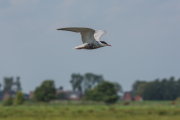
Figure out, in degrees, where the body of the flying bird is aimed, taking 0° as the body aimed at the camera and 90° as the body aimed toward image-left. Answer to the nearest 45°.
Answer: approximately 270°
